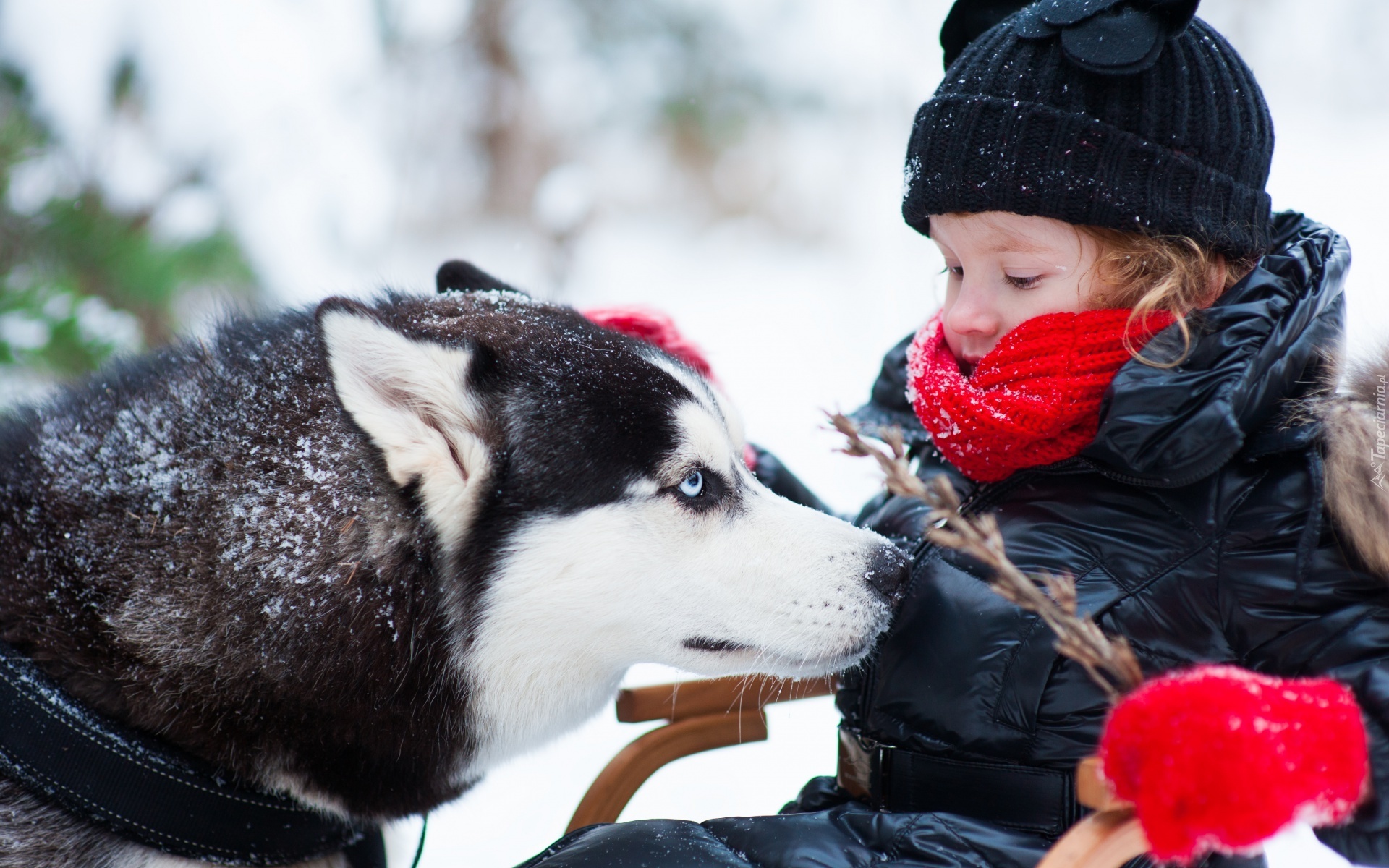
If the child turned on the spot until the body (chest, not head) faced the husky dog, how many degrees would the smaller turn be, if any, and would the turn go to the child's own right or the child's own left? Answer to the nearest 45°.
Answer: approximately 45° to the child's own right

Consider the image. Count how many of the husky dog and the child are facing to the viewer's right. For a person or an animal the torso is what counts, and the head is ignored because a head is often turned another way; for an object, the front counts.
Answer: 1

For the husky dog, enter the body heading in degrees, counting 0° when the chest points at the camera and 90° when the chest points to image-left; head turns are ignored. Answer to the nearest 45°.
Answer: approximately 270°

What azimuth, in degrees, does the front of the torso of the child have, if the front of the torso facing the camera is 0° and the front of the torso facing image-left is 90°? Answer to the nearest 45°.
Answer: approximately 45°

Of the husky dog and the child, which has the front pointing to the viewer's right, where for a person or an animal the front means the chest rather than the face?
the husky dog

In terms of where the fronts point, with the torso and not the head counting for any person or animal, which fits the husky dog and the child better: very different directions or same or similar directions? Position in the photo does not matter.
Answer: very different directions

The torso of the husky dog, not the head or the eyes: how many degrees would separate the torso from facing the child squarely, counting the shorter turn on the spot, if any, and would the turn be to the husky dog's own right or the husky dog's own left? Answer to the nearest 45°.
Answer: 0° — it already faces them
